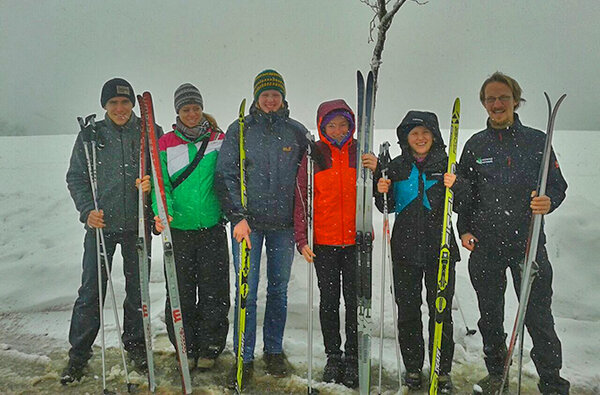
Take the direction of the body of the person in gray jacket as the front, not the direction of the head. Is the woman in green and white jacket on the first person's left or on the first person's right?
on the first person's left

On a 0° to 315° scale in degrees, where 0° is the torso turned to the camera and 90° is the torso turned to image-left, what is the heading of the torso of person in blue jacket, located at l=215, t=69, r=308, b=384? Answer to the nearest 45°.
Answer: approximately 0°

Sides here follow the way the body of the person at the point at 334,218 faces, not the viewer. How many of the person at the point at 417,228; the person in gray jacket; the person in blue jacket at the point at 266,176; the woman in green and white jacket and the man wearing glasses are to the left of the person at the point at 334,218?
2

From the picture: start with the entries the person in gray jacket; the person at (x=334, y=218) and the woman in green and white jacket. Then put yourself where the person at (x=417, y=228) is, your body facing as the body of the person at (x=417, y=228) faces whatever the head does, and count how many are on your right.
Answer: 3

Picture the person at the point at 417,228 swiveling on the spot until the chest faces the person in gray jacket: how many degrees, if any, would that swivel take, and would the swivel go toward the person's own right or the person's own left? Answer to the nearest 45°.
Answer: approximately 90° to the person's own right

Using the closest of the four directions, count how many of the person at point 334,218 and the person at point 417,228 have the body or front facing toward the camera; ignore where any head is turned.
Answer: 2

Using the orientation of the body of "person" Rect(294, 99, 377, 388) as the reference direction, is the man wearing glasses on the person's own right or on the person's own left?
on the person's own left

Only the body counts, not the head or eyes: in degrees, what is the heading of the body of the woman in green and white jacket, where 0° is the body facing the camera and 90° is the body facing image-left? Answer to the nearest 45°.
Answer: approximately 0°

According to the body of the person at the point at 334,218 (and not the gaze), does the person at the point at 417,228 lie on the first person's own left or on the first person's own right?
on the first person's own left
